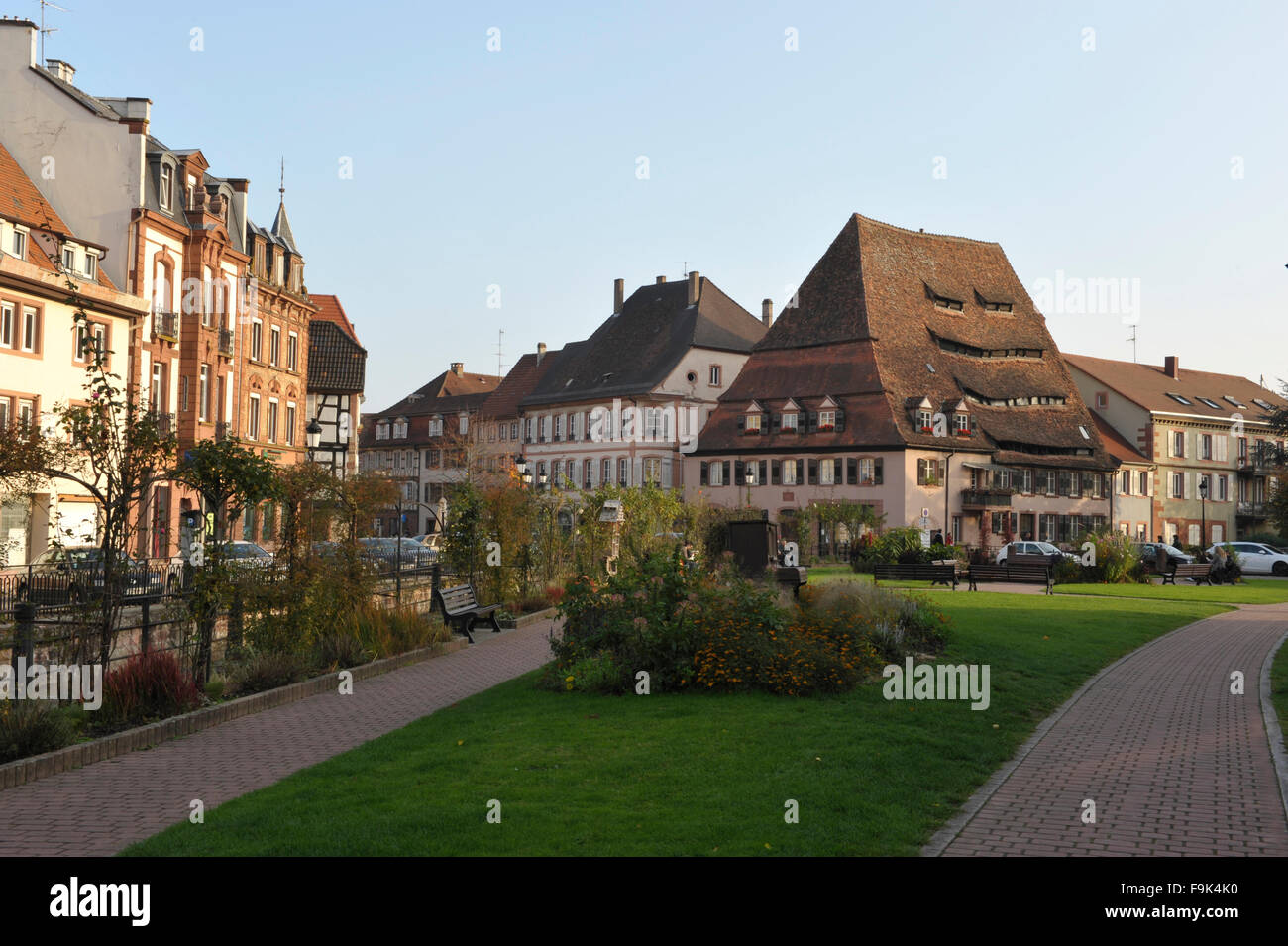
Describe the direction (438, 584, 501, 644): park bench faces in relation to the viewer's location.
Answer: facing the viewer and to the right of the viewer

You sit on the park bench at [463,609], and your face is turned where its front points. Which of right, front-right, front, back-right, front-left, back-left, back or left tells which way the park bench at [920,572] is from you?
left

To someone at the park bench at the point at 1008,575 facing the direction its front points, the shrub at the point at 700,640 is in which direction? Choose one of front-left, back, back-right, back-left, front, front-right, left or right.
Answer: front

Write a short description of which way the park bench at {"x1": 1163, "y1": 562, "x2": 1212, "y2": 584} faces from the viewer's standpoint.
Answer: facing the viewer and to the left of the viewer

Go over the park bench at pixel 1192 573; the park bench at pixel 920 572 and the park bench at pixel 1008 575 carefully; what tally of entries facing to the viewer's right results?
0
